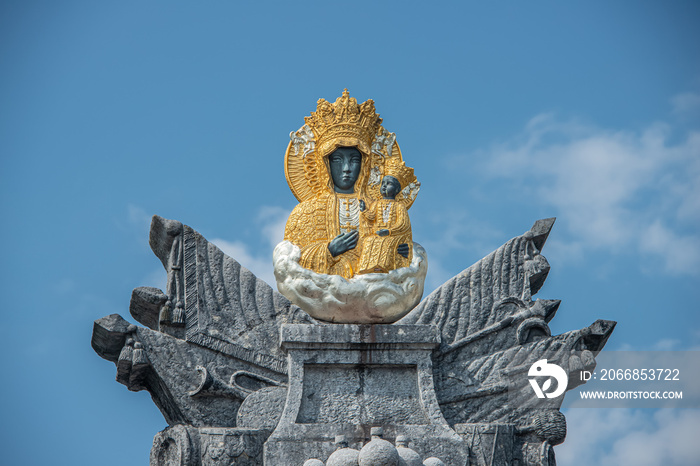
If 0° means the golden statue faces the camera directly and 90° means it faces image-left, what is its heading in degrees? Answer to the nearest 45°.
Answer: approximately 0°
